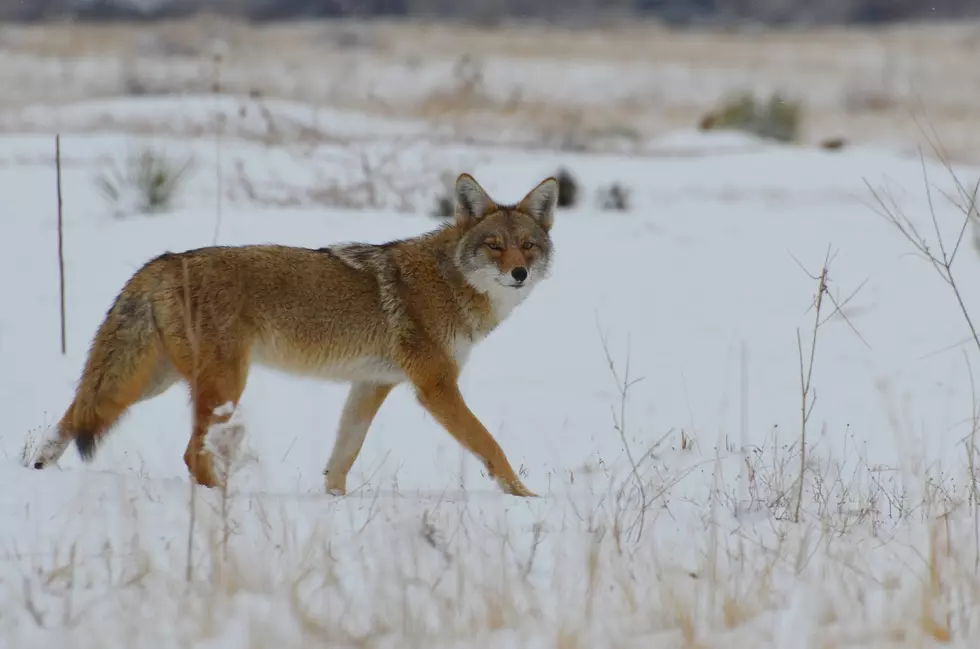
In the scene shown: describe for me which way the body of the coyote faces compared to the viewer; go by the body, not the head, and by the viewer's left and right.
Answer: facing to the right of the viewer
